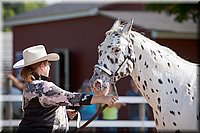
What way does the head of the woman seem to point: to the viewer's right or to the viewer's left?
to the viewer's right

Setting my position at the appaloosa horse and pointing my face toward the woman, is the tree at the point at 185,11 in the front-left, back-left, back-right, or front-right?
back-right

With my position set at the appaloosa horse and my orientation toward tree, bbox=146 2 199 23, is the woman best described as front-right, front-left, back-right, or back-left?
back-left

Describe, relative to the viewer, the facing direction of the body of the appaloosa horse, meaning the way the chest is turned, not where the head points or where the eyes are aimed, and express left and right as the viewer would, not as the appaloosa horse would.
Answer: facing to the left of the viewer

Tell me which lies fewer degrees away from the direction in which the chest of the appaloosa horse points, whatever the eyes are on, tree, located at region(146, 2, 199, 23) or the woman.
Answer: the woman

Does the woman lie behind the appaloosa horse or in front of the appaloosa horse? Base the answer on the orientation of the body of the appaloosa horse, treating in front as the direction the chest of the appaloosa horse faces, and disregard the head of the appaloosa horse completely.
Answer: in front

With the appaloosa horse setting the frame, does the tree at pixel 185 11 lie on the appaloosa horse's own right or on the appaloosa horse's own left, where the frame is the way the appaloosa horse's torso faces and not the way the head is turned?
on the appaloosa horse's own right
